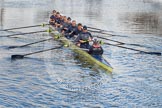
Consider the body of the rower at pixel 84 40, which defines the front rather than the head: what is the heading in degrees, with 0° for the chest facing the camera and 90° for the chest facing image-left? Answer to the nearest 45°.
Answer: approximately 315°

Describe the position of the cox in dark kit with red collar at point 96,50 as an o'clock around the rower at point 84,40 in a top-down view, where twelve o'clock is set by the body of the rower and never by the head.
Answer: The cox in dark kit with red collar is roughly at 1 o'clock from the rower.

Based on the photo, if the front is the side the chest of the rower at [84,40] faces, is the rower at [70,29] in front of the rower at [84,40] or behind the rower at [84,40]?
behind

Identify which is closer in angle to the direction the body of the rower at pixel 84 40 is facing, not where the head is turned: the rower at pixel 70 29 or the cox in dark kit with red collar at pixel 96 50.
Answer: the cox in dark kit with red collar
